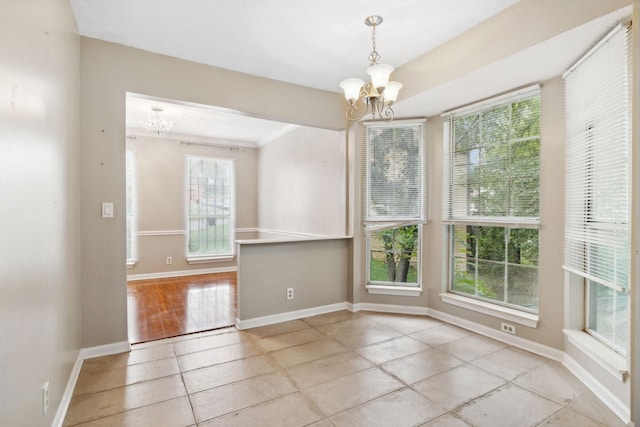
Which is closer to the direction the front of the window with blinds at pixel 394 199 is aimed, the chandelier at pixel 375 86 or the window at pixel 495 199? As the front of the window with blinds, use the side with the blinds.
the chandelier

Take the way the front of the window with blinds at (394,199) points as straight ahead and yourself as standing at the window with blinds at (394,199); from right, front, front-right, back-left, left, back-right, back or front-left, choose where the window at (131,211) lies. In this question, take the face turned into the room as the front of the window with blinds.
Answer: right

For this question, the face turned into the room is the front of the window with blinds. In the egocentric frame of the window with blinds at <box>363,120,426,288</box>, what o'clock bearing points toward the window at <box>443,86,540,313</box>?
The window is roughly at 10 o'clock from the window with blinds.

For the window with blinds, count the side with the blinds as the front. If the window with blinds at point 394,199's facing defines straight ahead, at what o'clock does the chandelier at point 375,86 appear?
The chandelier is roughly at 12 o'clock from the window with blinds.

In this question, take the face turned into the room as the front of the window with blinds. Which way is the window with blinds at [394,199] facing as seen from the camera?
toward the camera

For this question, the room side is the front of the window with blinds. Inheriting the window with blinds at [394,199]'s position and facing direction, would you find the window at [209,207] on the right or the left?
on its right

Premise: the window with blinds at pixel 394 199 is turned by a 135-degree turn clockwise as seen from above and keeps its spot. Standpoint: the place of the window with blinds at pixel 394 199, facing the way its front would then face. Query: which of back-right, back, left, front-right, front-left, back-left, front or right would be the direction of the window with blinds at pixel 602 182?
back

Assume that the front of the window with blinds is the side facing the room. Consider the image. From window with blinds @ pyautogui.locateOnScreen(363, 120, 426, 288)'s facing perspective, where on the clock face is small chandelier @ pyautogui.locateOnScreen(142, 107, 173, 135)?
The small chandelier is roughly at 3 o'clock from the window with blinds.
